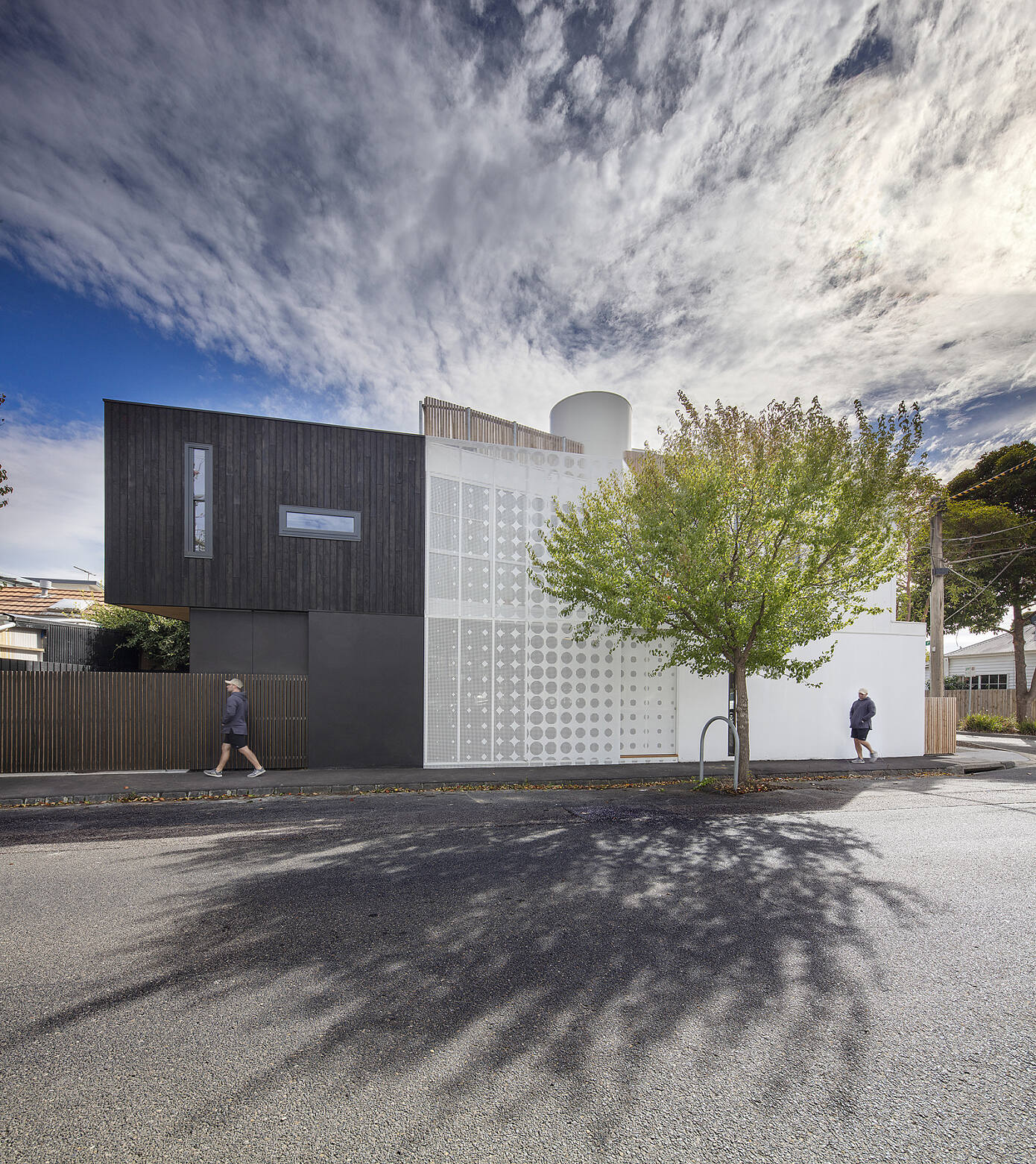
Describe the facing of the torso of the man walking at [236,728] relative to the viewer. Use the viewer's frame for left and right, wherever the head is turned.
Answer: facing to the left of the viewer

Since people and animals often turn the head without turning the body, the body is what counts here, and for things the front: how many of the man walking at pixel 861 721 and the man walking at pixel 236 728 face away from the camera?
0

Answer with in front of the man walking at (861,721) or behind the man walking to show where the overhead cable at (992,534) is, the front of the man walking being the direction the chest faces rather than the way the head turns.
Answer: behind

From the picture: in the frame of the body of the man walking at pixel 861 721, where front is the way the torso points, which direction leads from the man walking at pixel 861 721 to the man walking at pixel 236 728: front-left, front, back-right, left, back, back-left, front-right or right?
front

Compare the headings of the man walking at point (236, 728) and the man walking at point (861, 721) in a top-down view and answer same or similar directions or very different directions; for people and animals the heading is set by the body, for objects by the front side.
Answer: same or similar directions
